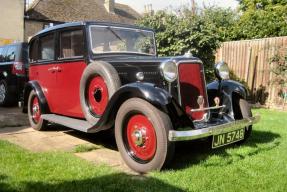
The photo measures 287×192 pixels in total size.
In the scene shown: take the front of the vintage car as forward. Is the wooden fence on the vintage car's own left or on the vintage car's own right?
on the vintage car's own left

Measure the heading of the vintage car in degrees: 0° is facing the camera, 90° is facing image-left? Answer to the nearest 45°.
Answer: approximately 315°

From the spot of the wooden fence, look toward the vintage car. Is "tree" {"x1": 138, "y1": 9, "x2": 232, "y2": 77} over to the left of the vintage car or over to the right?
right

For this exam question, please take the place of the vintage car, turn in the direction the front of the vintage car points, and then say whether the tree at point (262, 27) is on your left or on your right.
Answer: on your left

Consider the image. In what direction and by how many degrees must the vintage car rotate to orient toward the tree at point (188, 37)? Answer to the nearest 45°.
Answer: approximately 135° to its left
